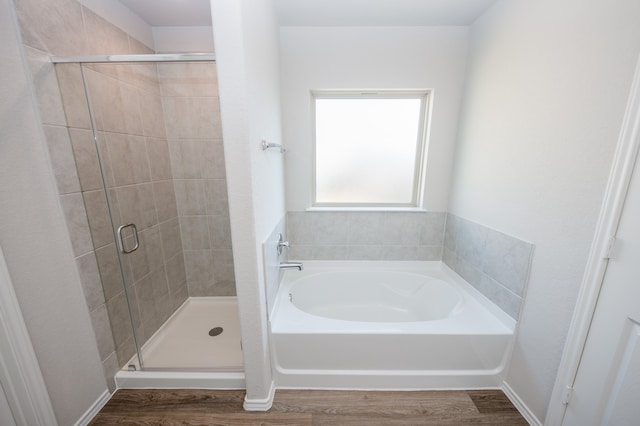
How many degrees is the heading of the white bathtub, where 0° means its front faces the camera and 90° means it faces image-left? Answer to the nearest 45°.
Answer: approximately 0°

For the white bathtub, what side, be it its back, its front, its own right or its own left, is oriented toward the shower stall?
right

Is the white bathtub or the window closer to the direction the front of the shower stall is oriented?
the white bathtub

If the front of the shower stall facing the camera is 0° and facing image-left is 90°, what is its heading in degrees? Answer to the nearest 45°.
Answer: approximately 0°

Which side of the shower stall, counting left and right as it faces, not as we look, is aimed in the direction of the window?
left

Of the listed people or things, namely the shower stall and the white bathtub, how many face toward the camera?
2
